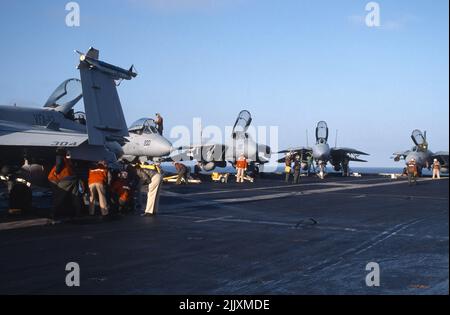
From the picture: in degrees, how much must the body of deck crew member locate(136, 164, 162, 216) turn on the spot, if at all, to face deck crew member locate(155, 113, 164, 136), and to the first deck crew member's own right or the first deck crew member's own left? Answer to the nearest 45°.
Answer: approximately 90° to the first deck crew member's own right

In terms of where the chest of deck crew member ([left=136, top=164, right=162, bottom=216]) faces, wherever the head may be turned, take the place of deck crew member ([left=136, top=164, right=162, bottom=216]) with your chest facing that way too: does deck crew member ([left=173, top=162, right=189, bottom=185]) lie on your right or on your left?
on your right

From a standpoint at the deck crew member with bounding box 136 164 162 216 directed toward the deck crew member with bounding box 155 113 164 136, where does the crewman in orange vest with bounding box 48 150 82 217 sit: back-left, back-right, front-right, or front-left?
back-left
